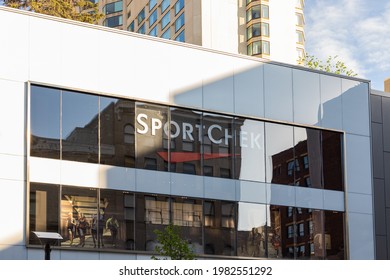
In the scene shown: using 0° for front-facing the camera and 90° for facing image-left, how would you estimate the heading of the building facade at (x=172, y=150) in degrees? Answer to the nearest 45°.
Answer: approximately 315°
